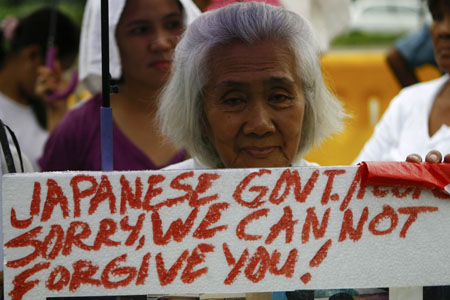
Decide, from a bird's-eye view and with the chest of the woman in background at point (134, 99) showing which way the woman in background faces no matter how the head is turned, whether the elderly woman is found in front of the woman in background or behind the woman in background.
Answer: in front

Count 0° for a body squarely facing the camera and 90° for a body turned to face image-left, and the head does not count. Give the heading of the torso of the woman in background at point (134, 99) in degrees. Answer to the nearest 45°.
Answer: approximately 315°

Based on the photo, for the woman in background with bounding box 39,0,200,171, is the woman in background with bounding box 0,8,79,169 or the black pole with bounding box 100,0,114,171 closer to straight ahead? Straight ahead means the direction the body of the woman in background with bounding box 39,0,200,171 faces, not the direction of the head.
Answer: the black pole

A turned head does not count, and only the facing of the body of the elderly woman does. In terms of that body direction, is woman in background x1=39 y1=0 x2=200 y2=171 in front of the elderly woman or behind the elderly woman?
behind

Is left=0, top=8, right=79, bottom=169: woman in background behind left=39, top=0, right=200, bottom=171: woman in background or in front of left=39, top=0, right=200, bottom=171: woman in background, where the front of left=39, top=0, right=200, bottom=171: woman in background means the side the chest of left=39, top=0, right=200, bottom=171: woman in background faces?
behind

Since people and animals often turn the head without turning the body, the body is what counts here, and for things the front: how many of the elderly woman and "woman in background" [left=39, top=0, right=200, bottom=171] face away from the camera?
0

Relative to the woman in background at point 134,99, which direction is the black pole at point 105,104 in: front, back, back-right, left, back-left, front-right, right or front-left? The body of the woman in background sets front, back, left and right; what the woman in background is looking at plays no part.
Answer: front-right

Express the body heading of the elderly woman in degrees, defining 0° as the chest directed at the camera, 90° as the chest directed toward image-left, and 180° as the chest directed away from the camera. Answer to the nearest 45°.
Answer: approximately 0°

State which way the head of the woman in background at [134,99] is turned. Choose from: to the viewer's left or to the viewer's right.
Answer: to the viewer's right

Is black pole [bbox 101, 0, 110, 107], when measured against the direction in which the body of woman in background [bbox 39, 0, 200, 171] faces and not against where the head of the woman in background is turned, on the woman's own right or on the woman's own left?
on the woman's own right
